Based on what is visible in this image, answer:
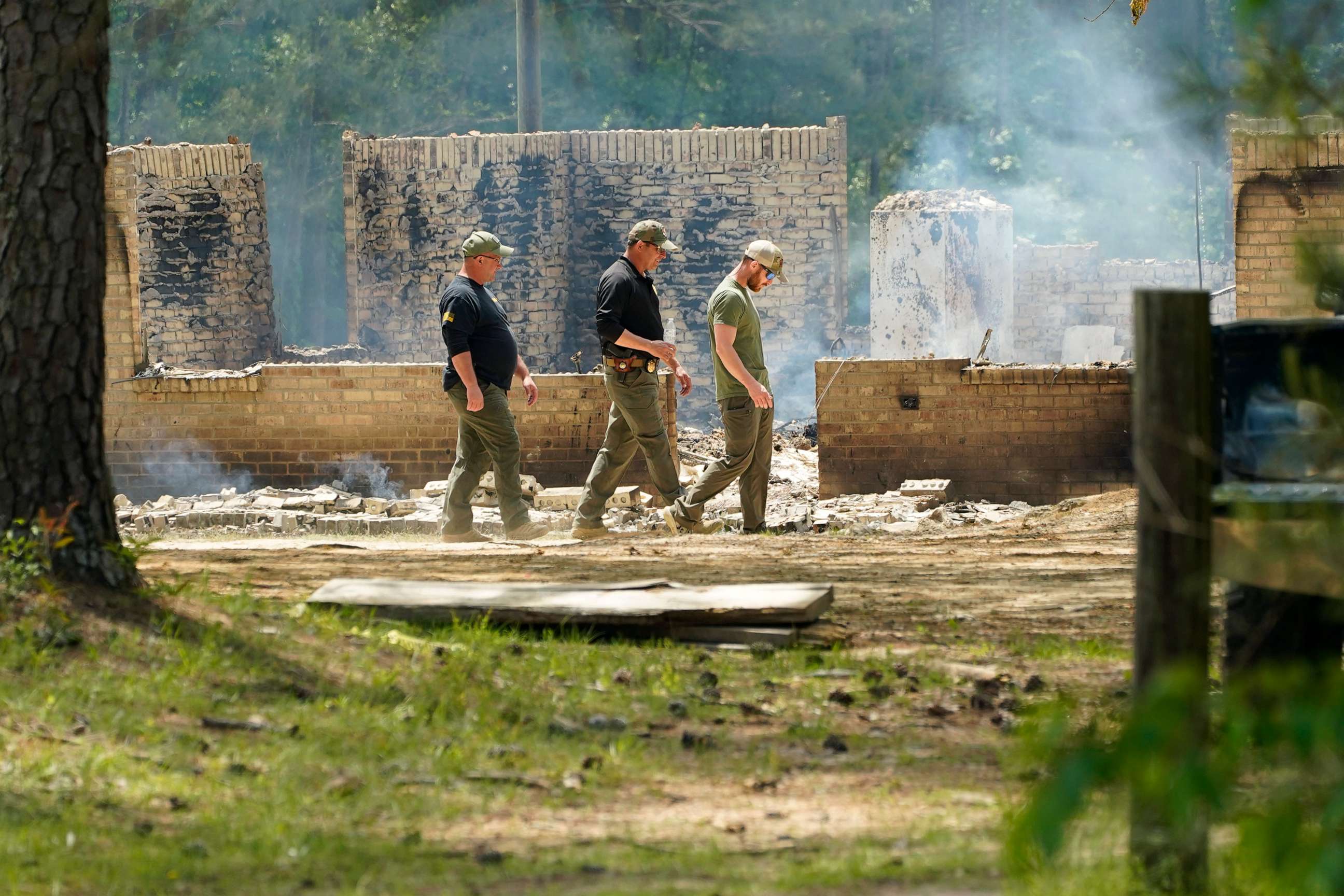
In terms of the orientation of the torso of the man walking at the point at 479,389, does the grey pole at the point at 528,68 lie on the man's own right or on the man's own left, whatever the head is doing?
on the man's own left

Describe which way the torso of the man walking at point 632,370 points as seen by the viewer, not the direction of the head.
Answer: to the viewer's right

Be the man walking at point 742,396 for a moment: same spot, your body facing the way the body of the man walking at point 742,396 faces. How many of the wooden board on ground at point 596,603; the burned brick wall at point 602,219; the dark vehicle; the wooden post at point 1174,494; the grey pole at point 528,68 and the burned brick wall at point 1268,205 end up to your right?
3

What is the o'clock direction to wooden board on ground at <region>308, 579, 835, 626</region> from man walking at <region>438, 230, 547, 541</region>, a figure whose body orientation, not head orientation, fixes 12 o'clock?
The wooden board on ground is roughly at 3 o'clock from the man walking.

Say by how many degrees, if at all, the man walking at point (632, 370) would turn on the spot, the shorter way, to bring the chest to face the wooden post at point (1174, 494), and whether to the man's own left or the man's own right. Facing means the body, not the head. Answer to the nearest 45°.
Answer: approximately 90° to the man's own right

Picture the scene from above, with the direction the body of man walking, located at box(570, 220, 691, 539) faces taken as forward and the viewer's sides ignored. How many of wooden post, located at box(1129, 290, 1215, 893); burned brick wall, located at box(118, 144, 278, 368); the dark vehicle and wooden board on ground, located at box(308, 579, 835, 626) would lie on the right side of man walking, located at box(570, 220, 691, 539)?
3

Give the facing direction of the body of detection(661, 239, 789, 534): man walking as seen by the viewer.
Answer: to the viewer's right

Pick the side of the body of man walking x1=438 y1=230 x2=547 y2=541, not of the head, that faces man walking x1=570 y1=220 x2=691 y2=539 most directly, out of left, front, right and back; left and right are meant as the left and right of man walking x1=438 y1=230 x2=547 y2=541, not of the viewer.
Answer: front

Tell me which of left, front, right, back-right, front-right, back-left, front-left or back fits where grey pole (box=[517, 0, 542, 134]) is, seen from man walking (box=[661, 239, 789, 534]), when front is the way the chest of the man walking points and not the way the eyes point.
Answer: left

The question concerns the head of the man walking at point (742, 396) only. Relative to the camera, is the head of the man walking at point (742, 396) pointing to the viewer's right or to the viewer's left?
to the viewer's right

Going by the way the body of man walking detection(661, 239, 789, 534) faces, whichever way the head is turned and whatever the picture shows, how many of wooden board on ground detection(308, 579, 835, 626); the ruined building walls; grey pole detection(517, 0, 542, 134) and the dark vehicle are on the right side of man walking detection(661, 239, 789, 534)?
2

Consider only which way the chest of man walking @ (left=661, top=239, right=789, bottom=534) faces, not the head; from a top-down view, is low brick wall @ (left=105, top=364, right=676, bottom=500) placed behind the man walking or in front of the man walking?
behind

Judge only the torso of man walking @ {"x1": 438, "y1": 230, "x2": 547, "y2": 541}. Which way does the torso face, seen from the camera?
to the viewer's right

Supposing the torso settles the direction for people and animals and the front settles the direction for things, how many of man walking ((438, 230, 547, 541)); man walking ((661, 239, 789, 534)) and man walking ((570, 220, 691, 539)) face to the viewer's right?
3

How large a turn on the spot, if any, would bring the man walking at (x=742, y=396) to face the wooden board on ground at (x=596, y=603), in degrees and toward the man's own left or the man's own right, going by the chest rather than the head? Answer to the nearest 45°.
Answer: approximately 90° to the man's own right

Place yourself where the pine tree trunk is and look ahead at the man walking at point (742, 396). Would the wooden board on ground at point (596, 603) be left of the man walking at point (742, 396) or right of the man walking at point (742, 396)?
right

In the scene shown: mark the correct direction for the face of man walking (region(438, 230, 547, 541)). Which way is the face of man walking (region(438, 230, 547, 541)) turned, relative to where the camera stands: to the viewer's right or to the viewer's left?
to the viewer's right
